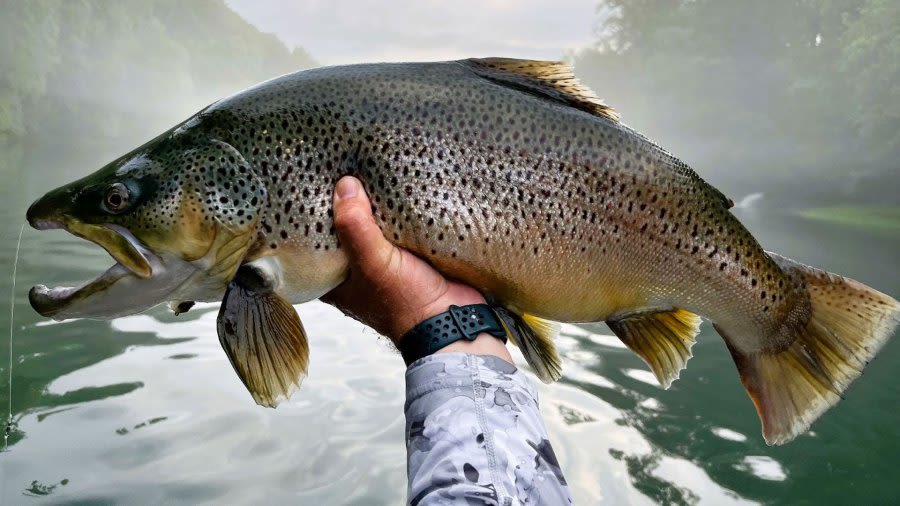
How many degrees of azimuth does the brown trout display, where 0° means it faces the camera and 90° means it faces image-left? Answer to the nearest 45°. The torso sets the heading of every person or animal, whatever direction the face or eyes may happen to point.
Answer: approximately 90°
